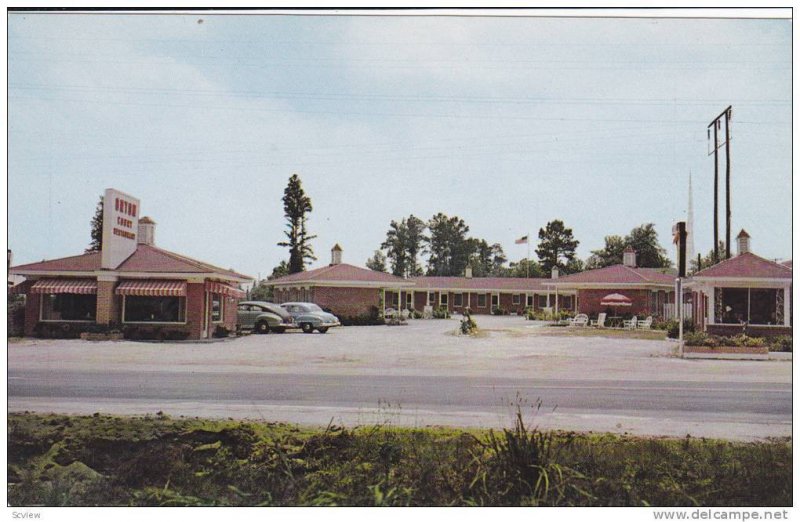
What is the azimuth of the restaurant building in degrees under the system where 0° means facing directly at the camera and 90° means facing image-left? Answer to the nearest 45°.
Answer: approximately 0°

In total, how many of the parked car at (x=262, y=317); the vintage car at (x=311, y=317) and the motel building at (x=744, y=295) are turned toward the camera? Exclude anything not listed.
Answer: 1

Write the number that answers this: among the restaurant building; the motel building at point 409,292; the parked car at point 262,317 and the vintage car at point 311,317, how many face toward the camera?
2

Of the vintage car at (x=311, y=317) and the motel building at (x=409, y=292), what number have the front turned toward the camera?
1

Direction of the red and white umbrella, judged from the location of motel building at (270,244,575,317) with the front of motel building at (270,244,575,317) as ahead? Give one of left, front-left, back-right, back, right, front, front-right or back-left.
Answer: left
